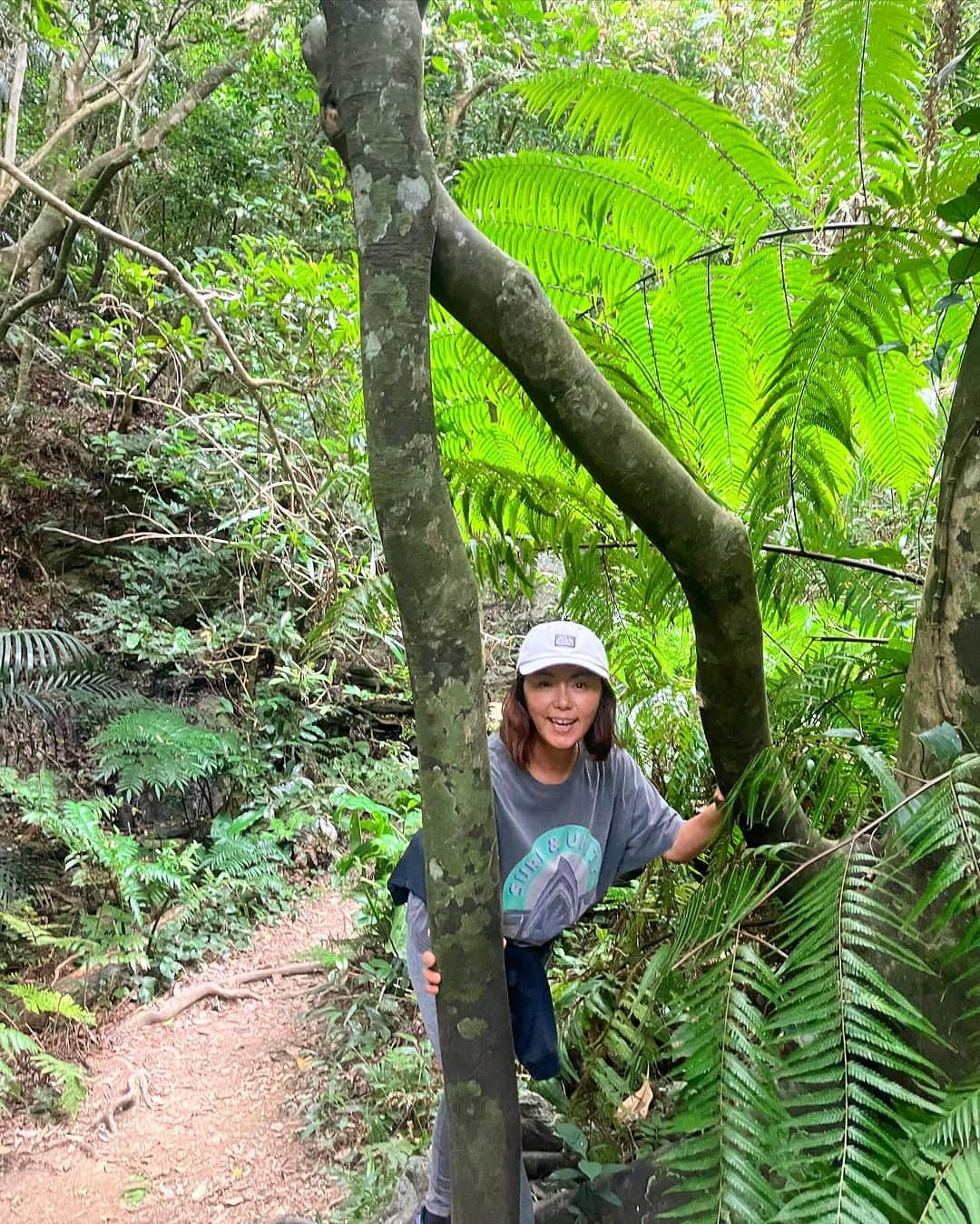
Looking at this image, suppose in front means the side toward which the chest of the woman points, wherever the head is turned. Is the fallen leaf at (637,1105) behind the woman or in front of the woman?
behind

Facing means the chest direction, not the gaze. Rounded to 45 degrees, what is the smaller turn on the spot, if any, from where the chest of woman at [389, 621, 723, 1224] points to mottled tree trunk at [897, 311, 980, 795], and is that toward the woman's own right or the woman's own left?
approximately 45° to the woman's own left

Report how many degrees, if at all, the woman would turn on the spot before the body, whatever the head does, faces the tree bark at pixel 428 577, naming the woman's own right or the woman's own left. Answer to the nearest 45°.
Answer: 0° — they already face it

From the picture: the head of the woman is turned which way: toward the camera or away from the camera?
toward the camera

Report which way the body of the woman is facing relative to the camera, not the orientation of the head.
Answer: toward the camera

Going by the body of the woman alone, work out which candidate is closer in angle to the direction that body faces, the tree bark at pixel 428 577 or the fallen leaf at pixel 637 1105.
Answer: the tree bark
